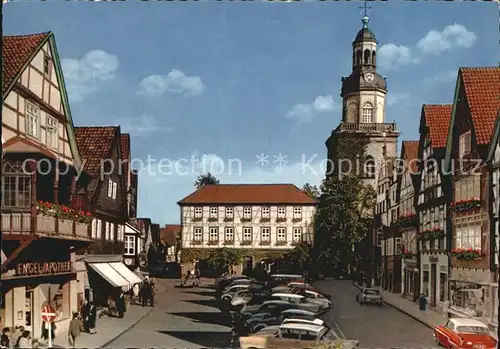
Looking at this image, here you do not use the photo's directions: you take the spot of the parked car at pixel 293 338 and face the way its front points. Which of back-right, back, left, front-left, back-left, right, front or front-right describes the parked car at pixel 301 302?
right

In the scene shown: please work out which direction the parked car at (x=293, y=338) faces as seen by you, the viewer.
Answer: facing to the left of the viewer

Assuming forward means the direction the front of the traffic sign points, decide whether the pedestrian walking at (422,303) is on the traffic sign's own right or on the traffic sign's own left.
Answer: on the traffic sign's own left

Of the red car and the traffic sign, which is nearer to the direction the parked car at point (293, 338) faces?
the traffic sign

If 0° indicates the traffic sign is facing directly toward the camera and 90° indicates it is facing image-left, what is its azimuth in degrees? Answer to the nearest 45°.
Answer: approximately 0°

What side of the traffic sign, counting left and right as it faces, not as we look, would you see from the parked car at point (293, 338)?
left

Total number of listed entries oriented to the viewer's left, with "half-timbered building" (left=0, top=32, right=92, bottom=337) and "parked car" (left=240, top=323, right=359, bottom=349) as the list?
1

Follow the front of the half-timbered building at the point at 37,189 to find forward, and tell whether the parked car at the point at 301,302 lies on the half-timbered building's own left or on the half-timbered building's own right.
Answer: on the half-timbered building's own left
